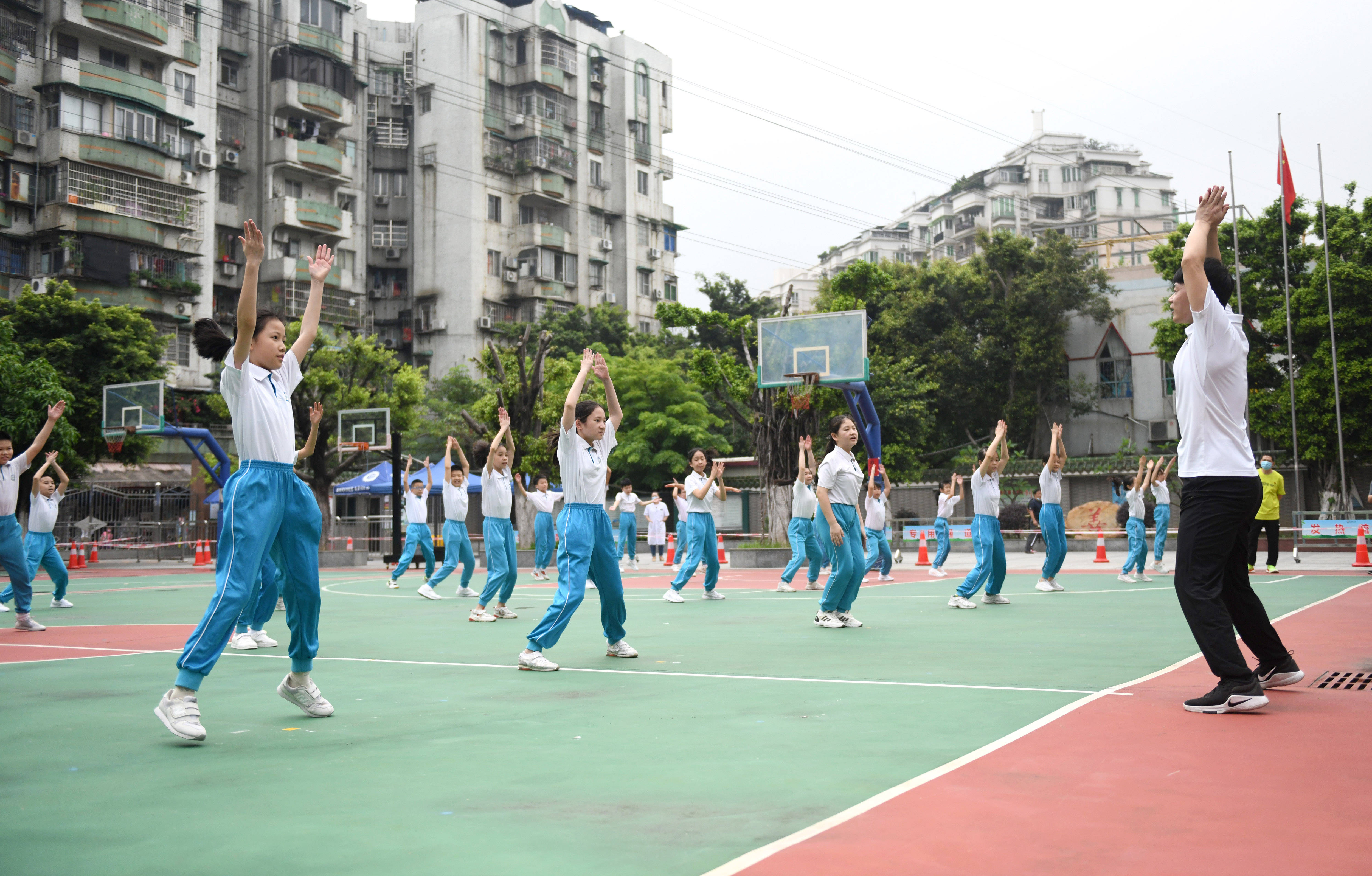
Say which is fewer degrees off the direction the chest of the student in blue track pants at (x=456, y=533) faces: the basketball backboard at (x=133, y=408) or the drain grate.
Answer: the drain grate

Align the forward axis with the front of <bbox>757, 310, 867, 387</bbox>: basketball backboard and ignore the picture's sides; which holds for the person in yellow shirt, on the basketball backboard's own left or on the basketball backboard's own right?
on the basketball backboard's own left

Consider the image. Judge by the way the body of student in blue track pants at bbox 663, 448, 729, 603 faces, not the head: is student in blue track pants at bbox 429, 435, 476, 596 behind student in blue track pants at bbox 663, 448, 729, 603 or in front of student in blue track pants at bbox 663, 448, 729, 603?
behind

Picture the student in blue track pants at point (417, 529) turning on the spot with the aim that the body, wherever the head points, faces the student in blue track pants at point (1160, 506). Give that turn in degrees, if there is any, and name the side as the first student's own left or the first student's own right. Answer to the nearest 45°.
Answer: approximately 45° to the first student's own left

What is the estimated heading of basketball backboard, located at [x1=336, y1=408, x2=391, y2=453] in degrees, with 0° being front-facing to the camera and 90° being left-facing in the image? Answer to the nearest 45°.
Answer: approximately 45°

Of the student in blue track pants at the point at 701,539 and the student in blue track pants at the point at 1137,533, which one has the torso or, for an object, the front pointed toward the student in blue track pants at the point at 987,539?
the student in blue track pants at the point at 701,539

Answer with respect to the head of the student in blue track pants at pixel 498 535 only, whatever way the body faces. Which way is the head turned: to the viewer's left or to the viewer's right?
to the viewer's right

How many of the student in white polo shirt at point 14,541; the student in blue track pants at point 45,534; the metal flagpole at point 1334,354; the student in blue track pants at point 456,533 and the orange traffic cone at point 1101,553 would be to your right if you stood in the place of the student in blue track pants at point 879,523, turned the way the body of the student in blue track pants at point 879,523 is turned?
3

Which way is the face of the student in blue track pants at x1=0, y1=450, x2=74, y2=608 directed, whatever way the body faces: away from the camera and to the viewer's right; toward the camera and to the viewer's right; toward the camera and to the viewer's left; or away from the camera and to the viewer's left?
toward the camera and to the viewer's right

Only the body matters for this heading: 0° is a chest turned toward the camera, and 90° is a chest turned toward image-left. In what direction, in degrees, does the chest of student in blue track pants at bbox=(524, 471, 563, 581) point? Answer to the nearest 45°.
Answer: approximately 315°

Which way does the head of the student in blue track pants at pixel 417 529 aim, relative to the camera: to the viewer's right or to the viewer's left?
to the viewer's right

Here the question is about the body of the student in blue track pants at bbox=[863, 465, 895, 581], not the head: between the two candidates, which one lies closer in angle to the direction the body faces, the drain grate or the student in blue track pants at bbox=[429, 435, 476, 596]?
the drain grate
